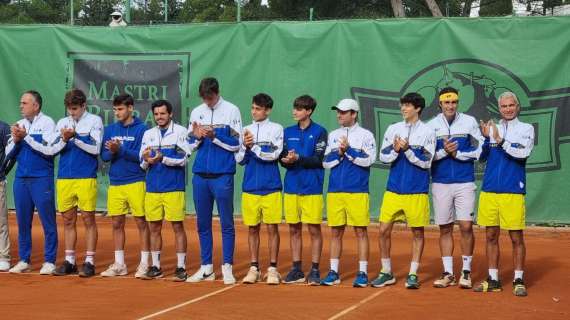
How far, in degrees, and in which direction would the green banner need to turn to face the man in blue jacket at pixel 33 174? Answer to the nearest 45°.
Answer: approximately 45° to its right

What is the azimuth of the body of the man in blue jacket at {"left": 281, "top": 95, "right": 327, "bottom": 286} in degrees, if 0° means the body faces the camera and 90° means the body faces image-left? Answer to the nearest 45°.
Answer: approximately 45°

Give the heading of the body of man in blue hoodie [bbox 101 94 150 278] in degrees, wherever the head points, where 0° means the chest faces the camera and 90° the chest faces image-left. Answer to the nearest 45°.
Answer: approximately 45°

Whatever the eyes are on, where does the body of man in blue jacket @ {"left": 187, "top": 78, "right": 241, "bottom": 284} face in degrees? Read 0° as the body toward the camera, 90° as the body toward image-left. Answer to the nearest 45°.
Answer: approximately 45°

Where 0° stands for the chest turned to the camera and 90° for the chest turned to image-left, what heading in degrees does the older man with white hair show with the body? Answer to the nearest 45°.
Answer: approximately 45°

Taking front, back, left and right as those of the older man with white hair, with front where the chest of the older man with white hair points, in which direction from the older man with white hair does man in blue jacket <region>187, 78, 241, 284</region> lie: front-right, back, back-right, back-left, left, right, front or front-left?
front-right
